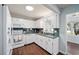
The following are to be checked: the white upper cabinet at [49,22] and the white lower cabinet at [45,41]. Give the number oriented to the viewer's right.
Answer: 0

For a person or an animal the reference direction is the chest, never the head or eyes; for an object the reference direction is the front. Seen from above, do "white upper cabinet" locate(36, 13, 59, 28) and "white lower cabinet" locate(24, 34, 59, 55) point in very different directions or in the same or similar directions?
same or similar directions

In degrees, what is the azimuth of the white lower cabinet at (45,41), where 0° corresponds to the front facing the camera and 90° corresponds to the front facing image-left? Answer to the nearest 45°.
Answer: approximately 45°

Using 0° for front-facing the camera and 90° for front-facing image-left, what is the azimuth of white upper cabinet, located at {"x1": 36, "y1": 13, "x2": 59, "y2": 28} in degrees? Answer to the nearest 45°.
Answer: approximately 45°
